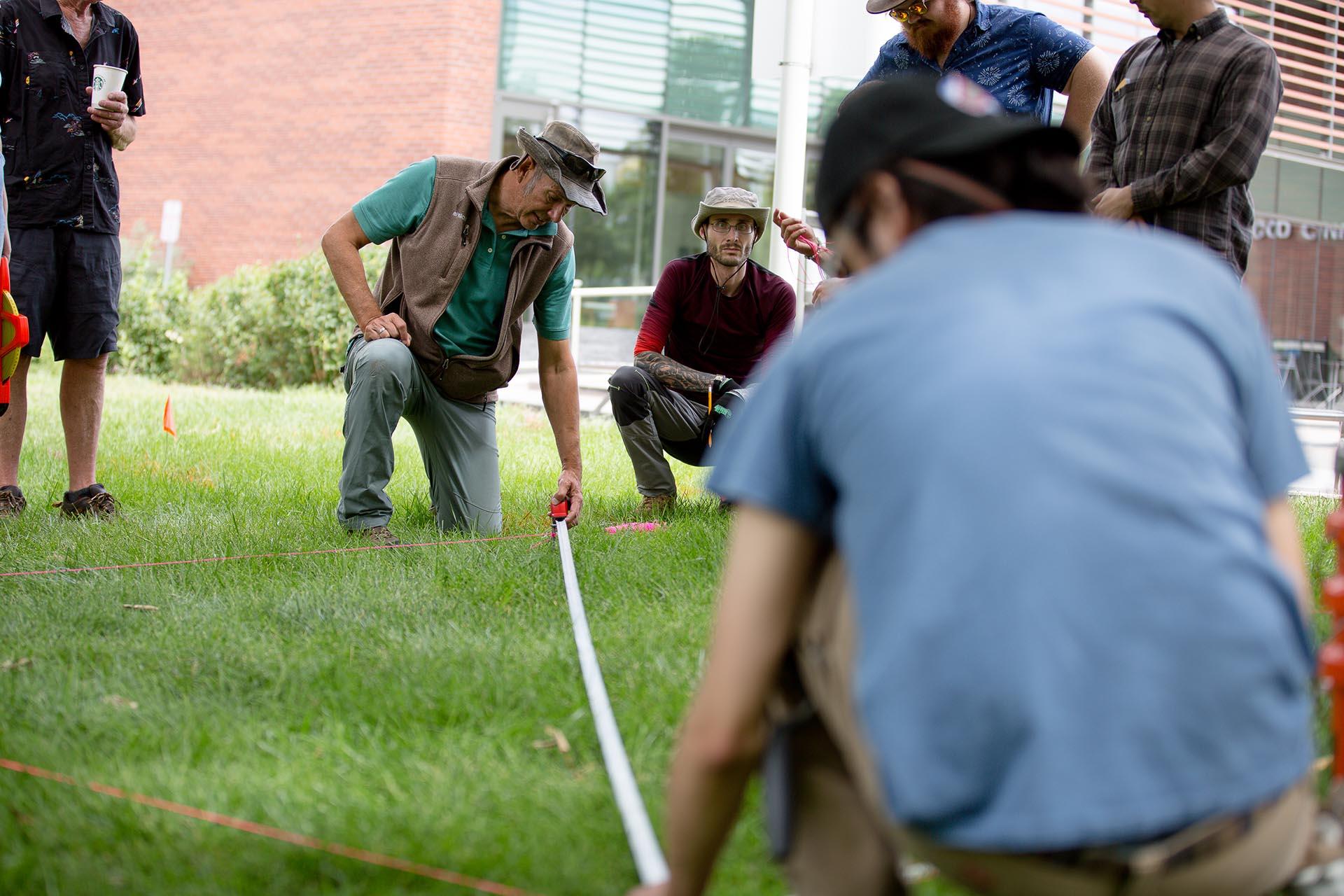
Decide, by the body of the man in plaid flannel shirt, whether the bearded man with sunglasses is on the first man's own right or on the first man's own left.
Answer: on the first man's own right

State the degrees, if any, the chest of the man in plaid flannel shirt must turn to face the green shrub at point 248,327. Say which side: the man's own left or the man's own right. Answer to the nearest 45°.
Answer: approximately 90° to the man's own right

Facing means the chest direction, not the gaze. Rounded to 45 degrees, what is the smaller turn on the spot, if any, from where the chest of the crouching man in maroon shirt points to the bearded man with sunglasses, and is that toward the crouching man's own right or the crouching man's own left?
approximately 45° to the crouching man's own left

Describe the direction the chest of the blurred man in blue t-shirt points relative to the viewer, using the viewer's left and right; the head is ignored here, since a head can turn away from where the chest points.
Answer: facing away from the viewer and to the left of the viewer

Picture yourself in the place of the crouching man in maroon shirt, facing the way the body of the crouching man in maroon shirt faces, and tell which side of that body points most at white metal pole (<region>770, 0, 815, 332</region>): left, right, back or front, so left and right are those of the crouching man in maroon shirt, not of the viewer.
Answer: back

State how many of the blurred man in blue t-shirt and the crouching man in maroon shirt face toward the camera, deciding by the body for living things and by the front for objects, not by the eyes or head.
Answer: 1

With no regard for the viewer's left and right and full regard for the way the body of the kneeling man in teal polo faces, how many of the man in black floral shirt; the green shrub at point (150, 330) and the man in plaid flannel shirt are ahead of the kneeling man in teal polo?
1

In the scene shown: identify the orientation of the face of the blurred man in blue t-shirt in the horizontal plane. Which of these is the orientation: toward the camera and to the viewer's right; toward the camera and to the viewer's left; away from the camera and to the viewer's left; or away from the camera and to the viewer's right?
away from the camera and to the viewer's left

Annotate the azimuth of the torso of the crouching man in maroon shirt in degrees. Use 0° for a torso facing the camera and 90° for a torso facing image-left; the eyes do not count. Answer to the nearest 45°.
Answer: approximately 0°

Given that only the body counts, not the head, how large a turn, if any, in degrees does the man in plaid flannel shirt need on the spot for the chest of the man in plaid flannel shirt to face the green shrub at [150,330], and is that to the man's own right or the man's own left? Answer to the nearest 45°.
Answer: approximately 90° to the man's own right
